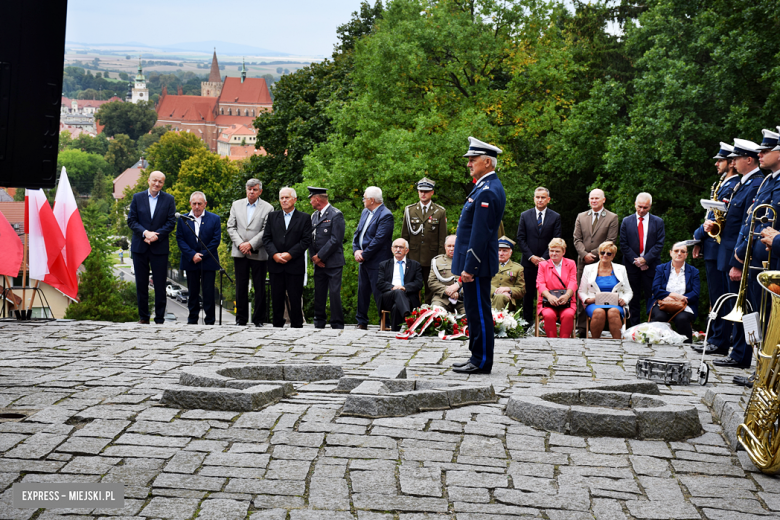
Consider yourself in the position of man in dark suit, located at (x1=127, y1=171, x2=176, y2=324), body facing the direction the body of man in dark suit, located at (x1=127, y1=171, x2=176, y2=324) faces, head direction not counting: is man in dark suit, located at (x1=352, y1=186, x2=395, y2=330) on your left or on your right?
on your left

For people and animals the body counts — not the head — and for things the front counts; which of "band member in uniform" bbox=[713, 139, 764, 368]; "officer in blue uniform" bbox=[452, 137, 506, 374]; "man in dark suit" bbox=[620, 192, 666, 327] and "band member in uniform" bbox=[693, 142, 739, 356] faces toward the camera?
the man in dark suit

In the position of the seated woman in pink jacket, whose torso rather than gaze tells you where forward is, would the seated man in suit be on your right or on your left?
on your right

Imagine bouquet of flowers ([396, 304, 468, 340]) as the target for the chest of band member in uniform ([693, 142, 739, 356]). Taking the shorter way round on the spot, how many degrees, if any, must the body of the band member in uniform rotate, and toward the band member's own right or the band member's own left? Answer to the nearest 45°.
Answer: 0° — they already face it

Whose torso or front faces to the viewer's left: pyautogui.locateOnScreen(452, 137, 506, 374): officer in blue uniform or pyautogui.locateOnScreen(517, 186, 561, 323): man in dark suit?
the officer in blue uniform

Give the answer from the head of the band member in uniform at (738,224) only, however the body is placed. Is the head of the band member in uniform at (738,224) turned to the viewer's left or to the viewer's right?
to the viewer's left

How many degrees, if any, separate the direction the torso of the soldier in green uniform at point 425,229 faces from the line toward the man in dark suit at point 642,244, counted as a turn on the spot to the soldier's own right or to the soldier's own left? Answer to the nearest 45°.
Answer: approximately 90° to the soldier's own left
